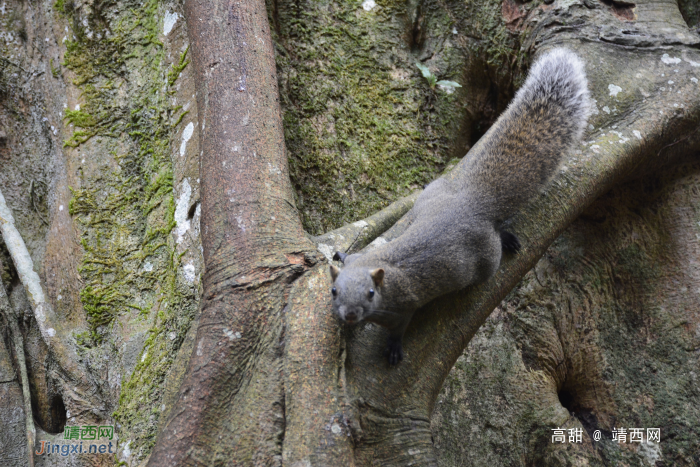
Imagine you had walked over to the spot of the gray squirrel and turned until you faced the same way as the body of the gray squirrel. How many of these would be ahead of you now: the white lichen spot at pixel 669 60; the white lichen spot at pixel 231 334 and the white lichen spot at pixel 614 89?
1

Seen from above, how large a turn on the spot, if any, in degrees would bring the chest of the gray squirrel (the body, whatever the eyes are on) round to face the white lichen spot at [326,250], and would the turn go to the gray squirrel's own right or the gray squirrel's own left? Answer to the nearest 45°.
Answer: approximately 45° to the gray squirrel's own right

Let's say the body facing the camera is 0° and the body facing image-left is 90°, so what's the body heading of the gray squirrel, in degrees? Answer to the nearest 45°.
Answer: approximately 45°

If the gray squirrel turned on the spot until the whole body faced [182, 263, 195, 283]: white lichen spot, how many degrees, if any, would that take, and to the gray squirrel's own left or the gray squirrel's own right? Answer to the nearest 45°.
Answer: approximately 45° to the gray squirrel's own right

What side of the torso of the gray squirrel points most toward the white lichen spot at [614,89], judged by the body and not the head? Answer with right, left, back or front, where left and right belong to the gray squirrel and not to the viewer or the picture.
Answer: back

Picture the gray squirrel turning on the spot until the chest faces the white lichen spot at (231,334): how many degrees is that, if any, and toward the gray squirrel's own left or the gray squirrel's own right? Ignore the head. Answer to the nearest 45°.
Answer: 0° — it already faces it

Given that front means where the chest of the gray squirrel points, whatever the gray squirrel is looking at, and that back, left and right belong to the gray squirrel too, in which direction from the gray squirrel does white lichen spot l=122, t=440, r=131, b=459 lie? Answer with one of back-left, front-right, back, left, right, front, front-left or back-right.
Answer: front-right
